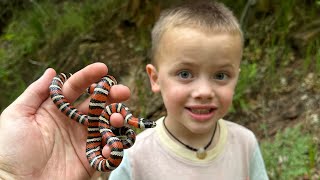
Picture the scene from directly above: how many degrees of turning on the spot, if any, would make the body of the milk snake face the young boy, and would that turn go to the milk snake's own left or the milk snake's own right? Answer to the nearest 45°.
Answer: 0° — it already faces them

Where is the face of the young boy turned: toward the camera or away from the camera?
toward the camera

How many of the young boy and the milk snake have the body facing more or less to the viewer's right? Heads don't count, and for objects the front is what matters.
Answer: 1

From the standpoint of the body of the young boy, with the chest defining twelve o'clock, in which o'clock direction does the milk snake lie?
The milk snake is roughly at 2 o'clock from the young boy.

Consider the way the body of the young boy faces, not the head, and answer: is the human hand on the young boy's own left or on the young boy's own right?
on the young boy's own right

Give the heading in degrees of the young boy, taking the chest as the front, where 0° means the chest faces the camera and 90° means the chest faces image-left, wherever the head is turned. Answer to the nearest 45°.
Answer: approximately 0°

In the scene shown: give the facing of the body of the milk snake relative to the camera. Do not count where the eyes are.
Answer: to the viewer's right
